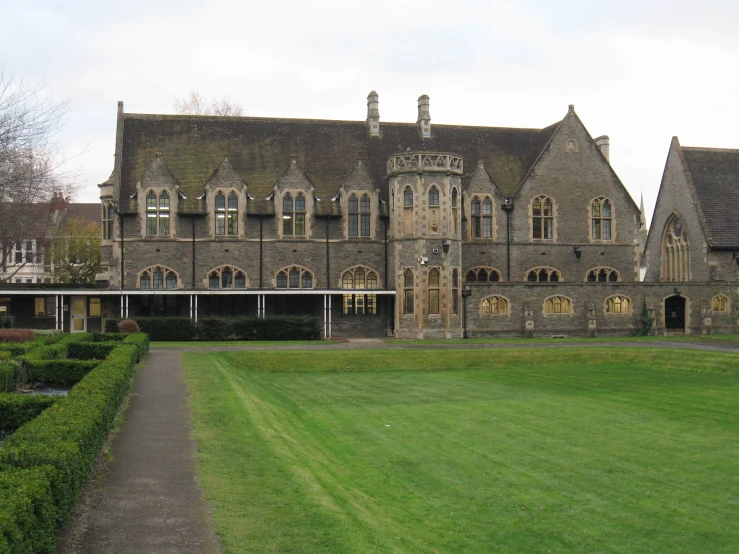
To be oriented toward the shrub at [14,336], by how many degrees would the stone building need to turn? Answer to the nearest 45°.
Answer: approximately 45° to its right

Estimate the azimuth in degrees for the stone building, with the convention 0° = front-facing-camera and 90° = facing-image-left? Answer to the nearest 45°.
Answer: approximately 0°

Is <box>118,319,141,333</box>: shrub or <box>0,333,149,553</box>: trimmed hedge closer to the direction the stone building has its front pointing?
the trimmed hedge

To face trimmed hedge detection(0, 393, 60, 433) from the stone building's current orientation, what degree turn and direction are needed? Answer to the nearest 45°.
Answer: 0° — it already faces it

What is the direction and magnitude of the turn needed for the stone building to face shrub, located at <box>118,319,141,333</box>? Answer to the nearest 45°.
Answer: approximately 45° to its right

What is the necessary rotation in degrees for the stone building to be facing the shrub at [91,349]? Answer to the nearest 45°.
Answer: approximately 45° to its right
